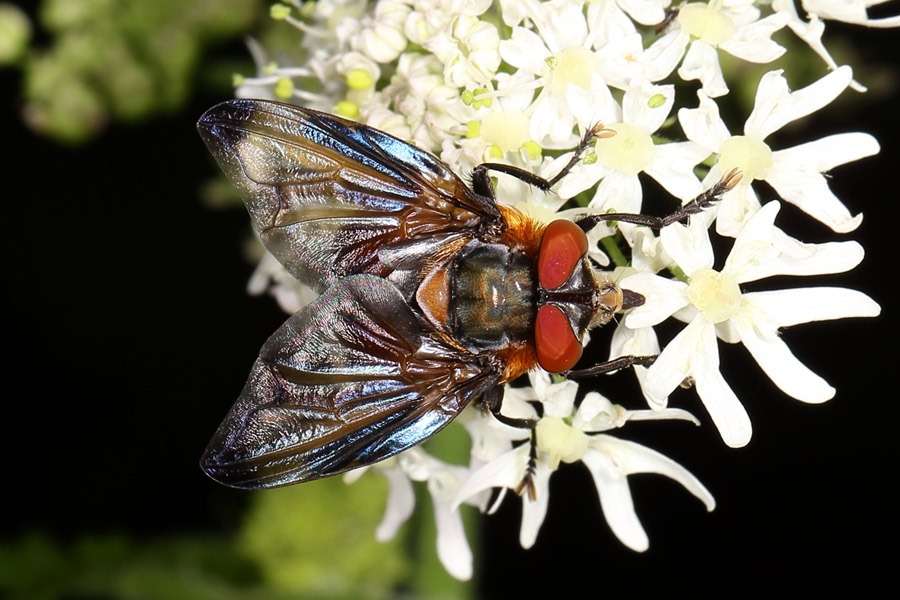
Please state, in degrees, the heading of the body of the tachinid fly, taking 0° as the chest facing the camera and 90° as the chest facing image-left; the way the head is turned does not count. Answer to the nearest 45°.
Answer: approximately 270°

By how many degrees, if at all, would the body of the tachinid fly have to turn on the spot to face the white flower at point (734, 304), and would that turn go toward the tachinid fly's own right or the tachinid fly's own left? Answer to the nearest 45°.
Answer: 0° — it already faces it

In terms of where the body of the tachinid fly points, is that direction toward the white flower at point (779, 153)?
yes
